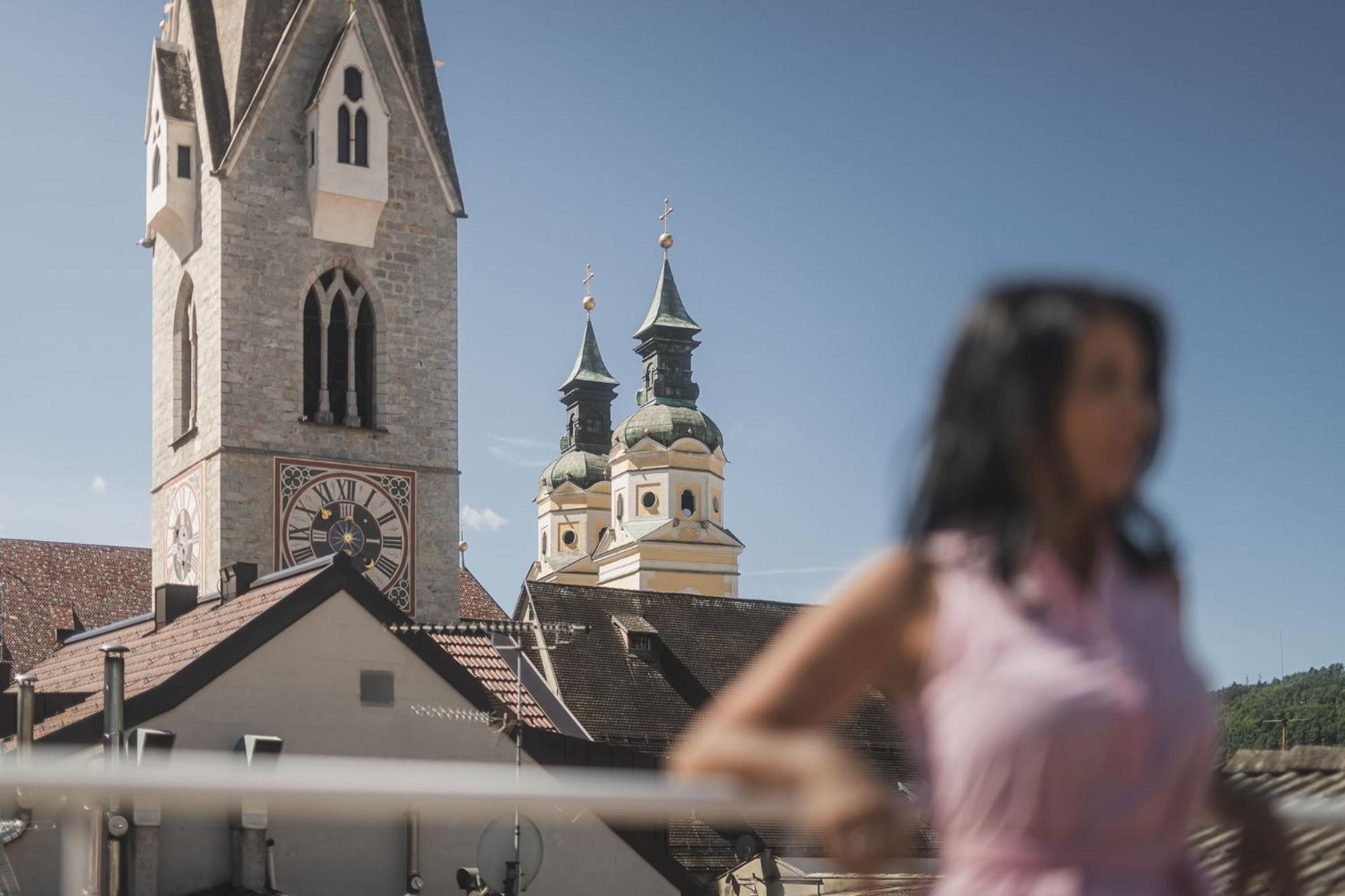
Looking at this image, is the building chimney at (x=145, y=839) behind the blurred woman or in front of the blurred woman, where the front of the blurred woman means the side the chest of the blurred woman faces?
behind

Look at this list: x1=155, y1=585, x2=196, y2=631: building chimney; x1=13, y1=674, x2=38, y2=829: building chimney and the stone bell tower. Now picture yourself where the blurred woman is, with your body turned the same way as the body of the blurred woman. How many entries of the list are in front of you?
0

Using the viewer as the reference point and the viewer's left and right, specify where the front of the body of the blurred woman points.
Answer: facing the viewer and to the right of the viewer

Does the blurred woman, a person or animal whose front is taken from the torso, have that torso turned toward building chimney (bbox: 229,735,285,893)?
no

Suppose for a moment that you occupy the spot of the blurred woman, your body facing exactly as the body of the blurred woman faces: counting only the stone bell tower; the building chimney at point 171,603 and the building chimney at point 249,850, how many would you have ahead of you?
0

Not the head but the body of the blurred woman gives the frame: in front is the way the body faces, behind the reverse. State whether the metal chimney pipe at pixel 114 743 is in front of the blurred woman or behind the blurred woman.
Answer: behind

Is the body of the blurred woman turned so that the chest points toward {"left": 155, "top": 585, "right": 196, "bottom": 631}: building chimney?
no
